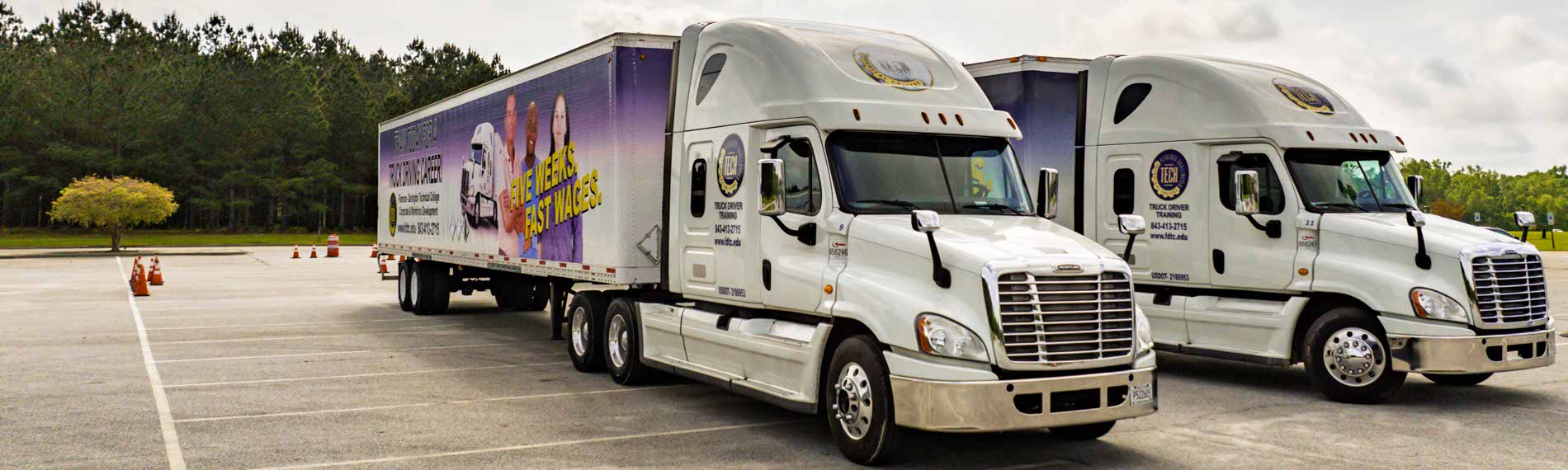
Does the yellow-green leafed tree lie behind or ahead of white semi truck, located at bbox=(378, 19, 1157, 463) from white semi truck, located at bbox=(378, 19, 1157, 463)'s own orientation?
behind

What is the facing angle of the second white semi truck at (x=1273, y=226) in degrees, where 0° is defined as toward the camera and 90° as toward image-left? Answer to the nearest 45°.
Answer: approximately 315°

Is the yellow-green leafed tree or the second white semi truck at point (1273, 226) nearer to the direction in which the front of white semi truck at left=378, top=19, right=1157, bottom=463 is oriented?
the second white semi truck

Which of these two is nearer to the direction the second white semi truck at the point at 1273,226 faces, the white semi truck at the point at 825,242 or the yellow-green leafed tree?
the white semi truck

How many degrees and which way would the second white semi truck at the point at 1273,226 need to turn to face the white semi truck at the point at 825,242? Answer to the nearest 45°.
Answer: approximately 90° to its right

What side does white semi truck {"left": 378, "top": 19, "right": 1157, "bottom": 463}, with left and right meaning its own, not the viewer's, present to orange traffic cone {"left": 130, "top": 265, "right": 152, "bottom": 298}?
back

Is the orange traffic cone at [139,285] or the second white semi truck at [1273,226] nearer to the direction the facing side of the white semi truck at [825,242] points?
the second white semi truck

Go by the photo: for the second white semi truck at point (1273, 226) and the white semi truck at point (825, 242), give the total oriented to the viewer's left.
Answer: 0
